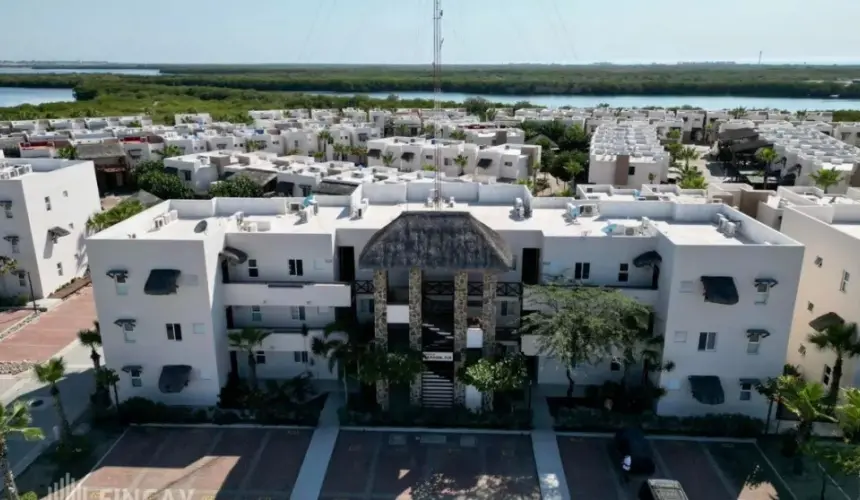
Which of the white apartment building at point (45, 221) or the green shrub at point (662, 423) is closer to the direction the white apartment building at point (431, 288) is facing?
the green shrub

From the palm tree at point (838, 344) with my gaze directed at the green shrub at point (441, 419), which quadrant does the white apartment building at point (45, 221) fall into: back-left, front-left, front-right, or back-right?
front-right

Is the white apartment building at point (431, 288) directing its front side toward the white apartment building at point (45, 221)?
no

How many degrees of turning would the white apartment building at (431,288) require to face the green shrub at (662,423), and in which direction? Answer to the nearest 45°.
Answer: approximately 90° to its left

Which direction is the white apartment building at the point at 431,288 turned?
toward the camera

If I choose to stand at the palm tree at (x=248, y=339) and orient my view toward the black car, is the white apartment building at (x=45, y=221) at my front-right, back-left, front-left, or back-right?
back-left

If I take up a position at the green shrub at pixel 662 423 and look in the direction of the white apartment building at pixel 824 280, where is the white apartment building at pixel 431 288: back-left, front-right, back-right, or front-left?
back-left

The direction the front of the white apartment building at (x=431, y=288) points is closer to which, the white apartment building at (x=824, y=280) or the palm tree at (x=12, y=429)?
the palm tree

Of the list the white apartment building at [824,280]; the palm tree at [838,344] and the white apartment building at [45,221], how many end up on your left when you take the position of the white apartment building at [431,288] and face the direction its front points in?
2

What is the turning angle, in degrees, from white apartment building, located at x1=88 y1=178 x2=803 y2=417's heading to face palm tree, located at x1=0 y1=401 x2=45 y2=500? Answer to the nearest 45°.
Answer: approximately 45° to its right

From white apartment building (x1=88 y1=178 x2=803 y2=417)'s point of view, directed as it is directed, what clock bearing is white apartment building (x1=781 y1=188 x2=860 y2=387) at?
white apartment building (x1=781 y1=188 x2=860 y2=387) is roughly at 9 o'clock from white apartment building (x1=88 y1=178 x2=803 y2=417).

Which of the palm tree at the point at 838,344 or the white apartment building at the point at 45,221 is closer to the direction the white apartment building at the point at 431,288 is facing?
the palm tree

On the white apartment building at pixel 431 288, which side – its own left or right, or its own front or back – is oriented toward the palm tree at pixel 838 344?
left

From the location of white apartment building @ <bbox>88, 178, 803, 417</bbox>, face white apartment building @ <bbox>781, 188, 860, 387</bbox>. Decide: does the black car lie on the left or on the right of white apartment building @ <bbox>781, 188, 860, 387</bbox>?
right

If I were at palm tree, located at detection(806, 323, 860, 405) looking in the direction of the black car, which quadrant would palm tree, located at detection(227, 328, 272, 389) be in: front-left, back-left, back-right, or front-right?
front-right
